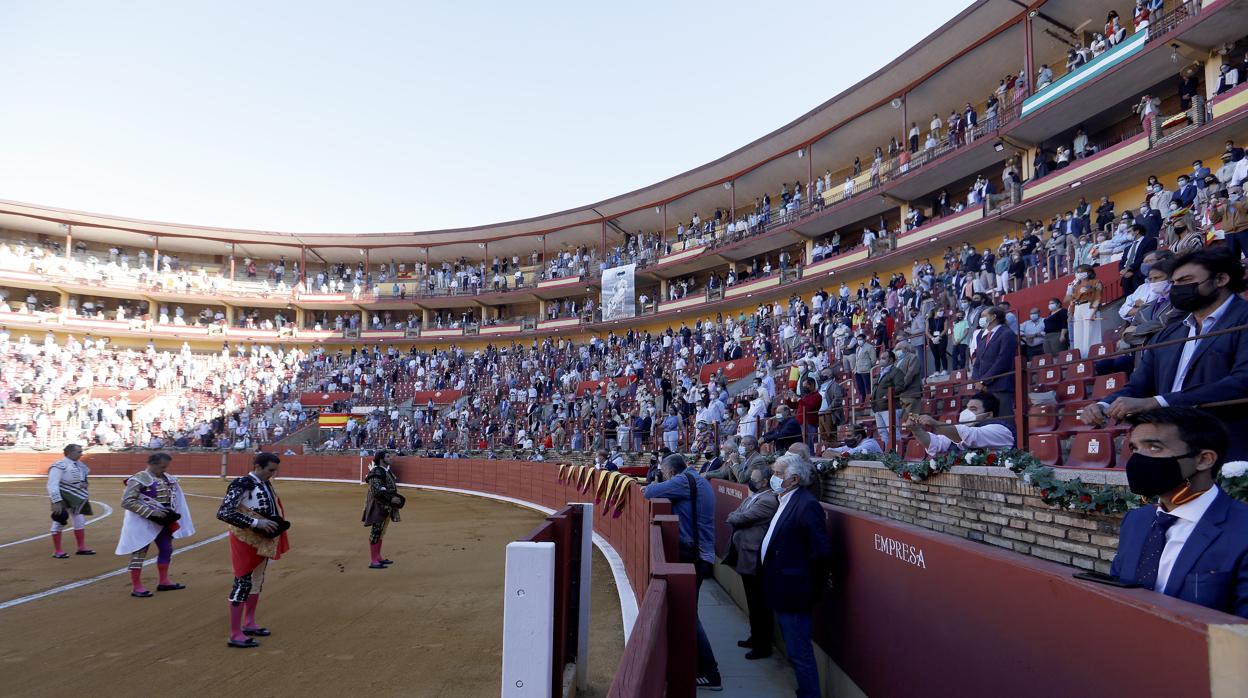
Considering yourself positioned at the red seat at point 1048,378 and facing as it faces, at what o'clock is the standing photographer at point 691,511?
The standing photographer is roughly at 12 o'clock from the red seat.

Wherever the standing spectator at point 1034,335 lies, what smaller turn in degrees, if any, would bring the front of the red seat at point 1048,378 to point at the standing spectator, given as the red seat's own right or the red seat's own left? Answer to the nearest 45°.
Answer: approximately 135° to the red seat's own right

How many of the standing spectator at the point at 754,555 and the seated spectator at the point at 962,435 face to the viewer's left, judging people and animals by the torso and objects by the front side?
2

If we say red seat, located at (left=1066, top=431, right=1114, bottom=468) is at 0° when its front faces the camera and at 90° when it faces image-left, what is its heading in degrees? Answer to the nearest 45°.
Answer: approximately 45°

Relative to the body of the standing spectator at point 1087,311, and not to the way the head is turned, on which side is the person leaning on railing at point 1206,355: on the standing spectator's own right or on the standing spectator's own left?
on the standing spectator's own left

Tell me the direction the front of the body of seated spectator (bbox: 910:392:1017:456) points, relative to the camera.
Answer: to the viewer's left

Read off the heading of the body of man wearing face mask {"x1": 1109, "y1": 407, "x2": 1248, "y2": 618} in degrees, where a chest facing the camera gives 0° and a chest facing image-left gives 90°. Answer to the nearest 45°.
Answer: approximately 45°

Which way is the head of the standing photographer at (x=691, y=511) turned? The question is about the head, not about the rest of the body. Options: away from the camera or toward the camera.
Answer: away from the camera

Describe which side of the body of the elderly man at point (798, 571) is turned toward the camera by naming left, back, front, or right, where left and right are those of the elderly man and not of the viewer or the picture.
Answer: left

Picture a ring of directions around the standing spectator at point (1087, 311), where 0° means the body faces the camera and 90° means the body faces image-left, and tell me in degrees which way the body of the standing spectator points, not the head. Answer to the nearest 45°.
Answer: approximately 45°

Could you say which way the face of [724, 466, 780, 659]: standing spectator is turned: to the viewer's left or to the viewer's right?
to the viewer's left

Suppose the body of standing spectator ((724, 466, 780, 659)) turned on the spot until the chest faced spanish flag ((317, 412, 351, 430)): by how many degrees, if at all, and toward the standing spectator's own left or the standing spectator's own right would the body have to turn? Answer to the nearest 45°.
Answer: approximately 45° to the standing spectator's own right

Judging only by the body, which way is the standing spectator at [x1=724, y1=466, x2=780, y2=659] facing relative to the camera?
to the viewer's left
